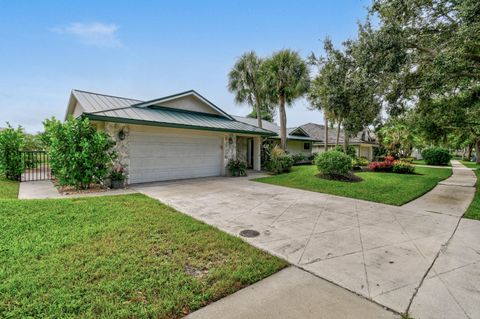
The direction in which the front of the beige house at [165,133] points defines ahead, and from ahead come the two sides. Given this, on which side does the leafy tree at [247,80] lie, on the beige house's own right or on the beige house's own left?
on the beige house's own left

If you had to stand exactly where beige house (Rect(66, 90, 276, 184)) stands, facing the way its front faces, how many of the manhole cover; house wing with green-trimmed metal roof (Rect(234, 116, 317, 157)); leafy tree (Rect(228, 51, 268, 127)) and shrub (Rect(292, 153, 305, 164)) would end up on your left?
3

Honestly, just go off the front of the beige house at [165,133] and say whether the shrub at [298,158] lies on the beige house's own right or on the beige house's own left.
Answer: on the beige house's own left

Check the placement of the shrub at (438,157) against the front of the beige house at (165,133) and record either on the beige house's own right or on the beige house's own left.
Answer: on the beige house's own left

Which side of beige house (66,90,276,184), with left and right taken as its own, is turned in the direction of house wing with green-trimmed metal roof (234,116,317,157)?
left

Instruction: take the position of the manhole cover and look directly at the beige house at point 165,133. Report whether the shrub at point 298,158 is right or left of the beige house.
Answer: right

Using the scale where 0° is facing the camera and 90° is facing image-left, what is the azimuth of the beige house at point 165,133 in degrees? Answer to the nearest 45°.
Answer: approximately 315°

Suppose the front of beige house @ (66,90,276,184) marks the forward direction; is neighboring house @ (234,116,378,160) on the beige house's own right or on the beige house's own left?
on the beige house's own left

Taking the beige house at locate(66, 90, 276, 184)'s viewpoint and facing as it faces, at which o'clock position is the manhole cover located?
The manhole cover is roughly at 1 o'clock from the beige house.
